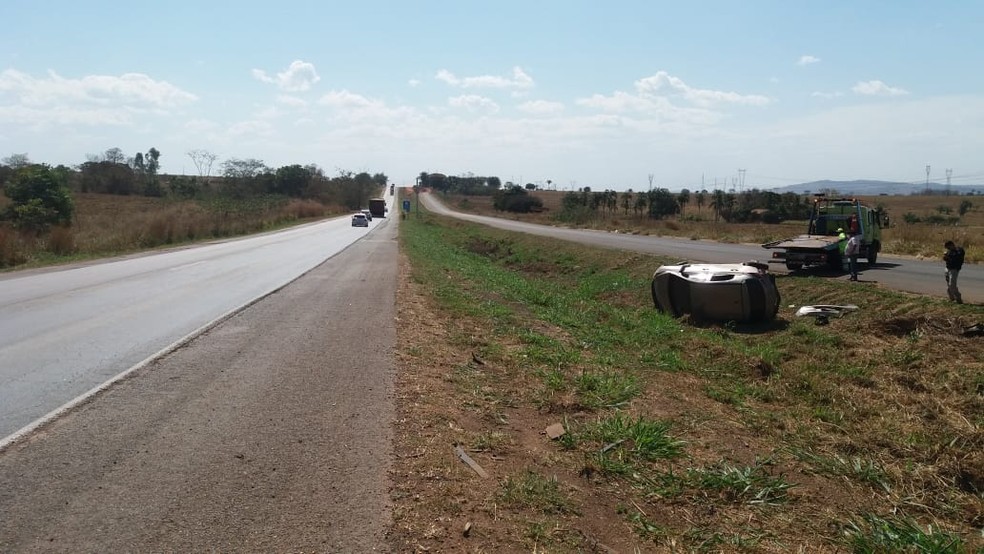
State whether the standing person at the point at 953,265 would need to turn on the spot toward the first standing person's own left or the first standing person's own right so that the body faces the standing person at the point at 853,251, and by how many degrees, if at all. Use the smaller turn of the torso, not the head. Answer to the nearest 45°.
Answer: approximately 45° to the first standing person's own right

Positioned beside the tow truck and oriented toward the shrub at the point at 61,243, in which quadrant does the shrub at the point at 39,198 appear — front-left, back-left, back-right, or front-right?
front-right

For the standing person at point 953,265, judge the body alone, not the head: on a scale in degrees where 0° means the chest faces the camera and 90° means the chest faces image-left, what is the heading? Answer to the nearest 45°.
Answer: approximately 90°

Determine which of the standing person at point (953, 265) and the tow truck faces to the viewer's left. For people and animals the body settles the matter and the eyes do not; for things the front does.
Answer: the standing person

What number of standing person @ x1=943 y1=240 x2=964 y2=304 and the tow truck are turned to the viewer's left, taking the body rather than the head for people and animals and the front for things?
1

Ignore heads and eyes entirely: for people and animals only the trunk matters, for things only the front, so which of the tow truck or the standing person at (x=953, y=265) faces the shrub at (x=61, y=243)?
the standing person

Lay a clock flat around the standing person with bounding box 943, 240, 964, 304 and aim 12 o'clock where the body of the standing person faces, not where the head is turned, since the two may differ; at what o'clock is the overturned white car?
The overturned white car is roughly at 11 o'clock from the standing person.

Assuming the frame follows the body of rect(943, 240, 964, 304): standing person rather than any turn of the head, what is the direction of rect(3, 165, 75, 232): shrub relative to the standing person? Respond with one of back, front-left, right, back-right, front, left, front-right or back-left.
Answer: front

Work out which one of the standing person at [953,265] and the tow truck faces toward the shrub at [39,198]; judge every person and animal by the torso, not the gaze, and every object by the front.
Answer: the standing person

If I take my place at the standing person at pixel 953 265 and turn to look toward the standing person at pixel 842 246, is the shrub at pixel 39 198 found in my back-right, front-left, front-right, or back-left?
front-left

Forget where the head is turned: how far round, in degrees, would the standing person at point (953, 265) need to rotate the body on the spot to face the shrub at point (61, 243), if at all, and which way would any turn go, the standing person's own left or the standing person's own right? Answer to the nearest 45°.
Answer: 0° — they already face it

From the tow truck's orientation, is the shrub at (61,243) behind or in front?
behind

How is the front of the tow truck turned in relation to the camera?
facing away from the viewer and to the right of the viewer
